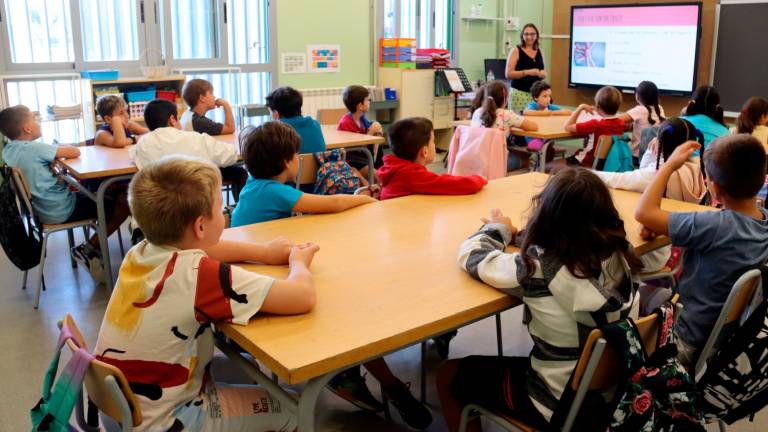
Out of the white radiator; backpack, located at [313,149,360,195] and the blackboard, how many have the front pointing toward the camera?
3

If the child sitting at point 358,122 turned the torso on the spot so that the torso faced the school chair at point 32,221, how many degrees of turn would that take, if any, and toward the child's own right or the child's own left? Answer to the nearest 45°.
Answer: approximately 135° to the child's own right

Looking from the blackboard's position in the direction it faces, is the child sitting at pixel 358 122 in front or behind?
in front

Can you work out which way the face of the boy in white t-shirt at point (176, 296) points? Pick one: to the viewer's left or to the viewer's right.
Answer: to the viewer's right

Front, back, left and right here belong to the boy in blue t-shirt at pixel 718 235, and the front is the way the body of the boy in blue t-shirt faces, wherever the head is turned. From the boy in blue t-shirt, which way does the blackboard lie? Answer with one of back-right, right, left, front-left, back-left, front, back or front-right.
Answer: front-right

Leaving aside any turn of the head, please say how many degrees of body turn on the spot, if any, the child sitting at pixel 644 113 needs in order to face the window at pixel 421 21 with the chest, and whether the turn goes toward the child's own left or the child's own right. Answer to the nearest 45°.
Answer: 0° — they already face it

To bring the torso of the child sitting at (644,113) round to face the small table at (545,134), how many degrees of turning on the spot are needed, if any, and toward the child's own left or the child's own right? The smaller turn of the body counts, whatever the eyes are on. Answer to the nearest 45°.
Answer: approximately 90° to the child's own left

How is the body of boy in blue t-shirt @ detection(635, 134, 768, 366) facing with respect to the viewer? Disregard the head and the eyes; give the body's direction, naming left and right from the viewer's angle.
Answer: facing away from the viewer and to the left of the viewer

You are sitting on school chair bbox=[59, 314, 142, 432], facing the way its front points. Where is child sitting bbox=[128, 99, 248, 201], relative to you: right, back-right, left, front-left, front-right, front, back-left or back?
front-left

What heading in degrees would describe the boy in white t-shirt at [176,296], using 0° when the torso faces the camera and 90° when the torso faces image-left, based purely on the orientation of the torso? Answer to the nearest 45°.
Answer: approximately 225°

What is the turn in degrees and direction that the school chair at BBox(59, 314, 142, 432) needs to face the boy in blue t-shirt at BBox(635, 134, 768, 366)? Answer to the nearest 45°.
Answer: approximately 45° to its right

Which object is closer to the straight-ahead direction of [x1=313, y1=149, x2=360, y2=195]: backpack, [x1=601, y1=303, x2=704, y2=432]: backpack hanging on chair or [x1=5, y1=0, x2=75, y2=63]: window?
the backpack hanging on chair

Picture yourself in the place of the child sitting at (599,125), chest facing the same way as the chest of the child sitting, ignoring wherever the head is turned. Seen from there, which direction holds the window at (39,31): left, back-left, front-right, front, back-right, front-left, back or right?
front-left

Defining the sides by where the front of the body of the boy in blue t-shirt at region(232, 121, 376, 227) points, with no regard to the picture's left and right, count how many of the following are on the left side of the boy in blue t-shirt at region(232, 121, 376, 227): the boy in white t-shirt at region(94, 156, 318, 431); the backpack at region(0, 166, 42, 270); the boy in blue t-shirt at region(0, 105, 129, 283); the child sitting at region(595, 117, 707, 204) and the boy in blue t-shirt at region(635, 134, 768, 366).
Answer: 2
